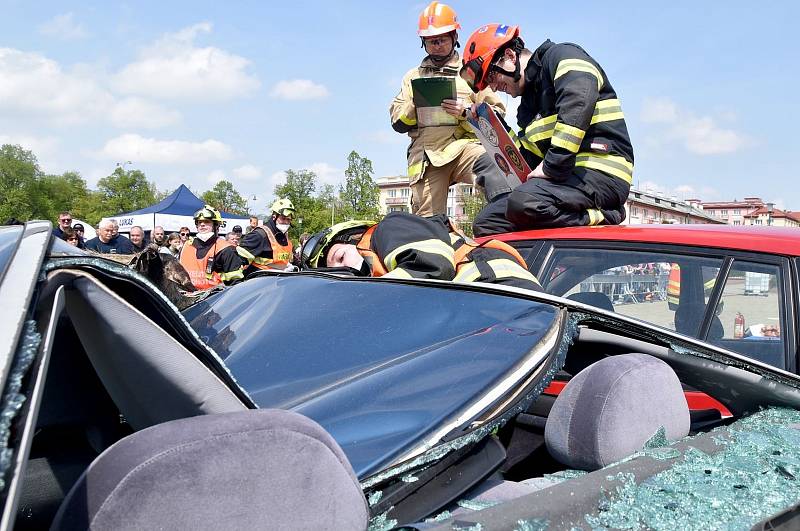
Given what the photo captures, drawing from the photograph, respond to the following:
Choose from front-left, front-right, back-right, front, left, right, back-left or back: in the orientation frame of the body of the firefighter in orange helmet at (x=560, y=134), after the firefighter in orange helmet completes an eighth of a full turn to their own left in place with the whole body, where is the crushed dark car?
front-left

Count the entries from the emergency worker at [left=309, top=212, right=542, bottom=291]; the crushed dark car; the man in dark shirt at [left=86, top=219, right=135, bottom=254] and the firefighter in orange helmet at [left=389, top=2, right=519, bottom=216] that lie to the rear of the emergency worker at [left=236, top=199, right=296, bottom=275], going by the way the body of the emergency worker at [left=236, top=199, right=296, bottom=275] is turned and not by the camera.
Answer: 1

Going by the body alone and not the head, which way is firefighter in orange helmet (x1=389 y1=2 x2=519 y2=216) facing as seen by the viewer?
toward the camera

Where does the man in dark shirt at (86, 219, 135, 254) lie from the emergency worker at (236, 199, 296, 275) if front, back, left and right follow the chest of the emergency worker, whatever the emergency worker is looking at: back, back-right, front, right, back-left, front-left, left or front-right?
back

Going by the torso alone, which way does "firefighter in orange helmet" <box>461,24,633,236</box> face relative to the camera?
to the viewer's left

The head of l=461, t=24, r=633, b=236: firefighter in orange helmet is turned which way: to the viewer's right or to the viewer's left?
to the viewer's left

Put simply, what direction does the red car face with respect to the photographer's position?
facing to the left of the viewer

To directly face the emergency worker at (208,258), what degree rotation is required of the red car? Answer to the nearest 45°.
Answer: approximately 45° to its right

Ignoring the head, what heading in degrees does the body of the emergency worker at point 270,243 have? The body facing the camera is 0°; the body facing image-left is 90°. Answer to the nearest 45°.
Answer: approximately 315°

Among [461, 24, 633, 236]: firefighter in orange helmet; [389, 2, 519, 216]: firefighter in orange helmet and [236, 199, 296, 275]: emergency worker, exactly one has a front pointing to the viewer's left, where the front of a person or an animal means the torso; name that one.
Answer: [461, 24, 633, 236]: firefighter in orange helmet

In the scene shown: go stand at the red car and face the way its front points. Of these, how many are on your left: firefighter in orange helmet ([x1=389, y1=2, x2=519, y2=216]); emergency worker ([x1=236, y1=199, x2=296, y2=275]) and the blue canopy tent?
0

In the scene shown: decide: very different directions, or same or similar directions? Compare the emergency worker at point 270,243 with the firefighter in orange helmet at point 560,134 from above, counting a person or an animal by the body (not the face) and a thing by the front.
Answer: very different directions

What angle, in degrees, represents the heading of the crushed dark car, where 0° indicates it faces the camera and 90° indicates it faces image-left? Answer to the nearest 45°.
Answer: approximately 135°
